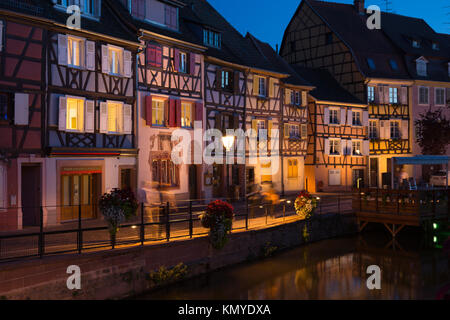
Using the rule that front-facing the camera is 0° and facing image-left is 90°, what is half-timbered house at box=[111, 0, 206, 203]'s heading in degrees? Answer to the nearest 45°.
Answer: approximately 315°

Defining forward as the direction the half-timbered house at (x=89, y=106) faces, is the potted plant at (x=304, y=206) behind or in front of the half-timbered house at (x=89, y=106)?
in front

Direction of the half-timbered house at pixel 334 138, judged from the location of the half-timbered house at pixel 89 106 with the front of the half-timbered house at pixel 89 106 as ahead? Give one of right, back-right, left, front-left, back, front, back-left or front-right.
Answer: left

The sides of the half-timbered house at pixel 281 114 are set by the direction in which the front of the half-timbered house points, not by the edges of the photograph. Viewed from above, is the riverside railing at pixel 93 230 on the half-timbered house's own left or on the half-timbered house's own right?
on the half-timbered house's own right

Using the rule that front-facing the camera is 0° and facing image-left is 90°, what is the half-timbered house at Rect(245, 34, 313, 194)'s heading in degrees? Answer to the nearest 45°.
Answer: approximately 315°

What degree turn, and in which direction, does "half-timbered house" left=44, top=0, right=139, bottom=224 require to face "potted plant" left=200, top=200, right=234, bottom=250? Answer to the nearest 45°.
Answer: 0° — it already faces it

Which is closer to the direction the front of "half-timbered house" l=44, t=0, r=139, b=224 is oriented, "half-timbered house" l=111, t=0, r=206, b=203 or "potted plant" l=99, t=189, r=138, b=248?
the potted plant

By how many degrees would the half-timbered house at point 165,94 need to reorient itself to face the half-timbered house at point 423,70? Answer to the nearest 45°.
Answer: approximately 90° to its left

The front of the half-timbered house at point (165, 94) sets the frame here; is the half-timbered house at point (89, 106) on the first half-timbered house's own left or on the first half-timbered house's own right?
on the first half-timbered house's own right

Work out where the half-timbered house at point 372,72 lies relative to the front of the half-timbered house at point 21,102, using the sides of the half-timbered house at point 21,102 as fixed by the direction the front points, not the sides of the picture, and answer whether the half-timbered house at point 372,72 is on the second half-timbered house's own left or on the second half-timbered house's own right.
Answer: on the second half-timbered house's own left

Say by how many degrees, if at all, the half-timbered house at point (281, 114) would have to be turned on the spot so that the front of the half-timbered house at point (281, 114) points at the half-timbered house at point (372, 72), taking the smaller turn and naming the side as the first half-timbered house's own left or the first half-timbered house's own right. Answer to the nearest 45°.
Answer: approximately 90° to the first half-timbered house's own left

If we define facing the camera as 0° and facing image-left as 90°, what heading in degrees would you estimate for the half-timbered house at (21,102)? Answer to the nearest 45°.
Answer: approximately 315°

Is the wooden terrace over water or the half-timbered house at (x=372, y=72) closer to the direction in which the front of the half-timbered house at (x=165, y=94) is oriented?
the wooden terrace over water

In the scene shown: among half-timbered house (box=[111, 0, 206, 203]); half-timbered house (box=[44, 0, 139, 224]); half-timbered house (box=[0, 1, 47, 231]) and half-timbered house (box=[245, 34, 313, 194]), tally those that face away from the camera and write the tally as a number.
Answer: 0

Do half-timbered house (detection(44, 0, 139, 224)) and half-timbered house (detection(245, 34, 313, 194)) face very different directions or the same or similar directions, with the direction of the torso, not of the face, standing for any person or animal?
same or similar directions

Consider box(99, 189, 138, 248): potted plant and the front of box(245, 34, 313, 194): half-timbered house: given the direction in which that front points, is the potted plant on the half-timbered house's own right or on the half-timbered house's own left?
on the half-timbered house's own right

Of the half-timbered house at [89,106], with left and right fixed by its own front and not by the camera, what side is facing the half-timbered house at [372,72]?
left
